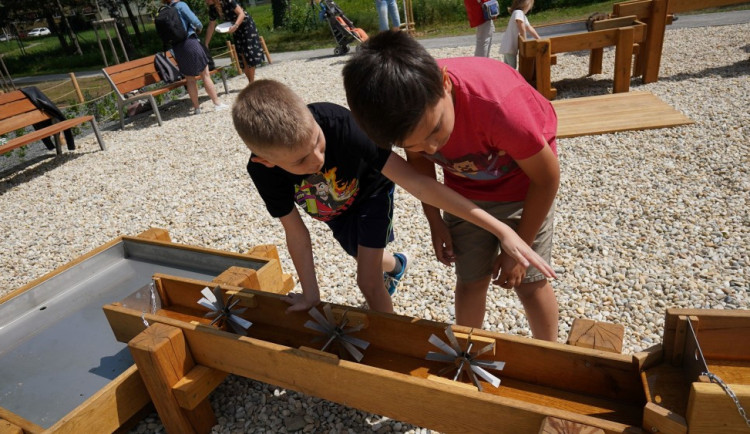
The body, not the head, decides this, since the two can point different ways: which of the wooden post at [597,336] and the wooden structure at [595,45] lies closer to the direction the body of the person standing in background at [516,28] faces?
the wooden structure

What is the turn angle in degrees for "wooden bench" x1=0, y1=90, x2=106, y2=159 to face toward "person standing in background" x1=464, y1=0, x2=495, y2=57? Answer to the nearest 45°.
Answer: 0° — it already faces them

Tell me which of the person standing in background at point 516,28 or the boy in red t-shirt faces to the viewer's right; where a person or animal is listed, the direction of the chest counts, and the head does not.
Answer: the person standing in background

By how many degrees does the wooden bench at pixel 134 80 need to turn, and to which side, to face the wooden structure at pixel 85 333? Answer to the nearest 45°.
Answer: approximately 45° to its right

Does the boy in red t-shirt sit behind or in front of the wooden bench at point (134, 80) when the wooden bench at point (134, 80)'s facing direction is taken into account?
in front

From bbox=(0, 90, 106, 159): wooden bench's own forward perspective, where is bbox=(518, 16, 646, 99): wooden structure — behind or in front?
in front

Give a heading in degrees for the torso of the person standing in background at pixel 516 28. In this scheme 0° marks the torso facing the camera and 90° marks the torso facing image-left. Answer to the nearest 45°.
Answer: approximately 270°

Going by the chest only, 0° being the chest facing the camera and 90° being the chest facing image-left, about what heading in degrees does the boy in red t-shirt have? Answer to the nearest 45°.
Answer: approximately 45°

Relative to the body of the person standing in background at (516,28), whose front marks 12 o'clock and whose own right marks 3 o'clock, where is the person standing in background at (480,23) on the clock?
the person standing in background at (480,23) is roughly at 7 o'clock from the person standing in background at (516,28).
